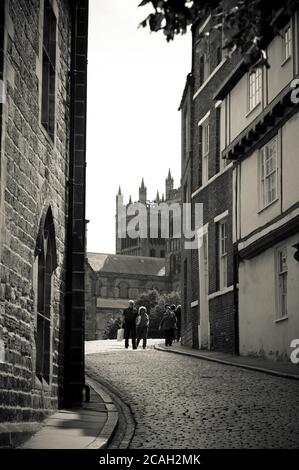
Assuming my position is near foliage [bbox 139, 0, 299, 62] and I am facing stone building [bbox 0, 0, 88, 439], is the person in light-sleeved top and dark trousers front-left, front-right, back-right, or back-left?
front-right

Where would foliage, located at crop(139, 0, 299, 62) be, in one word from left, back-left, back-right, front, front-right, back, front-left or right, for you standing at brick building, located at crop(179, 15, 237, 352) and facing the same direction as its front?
left

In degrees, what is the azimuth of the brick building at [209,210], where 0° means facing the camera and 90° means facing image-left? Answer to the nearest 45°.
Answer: approximately 90°
